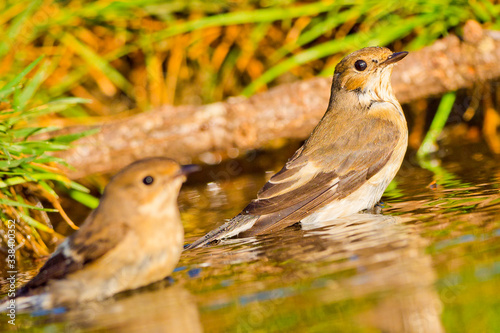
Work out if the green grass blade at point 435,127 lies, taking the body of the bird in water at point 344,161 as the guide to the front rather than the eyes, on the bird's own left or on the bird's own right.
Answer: on the bird's own left

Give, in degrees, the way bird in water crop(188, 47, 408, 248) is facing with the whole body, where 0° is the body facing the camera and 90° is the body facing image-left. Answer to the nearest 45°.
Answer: approximately 270°
